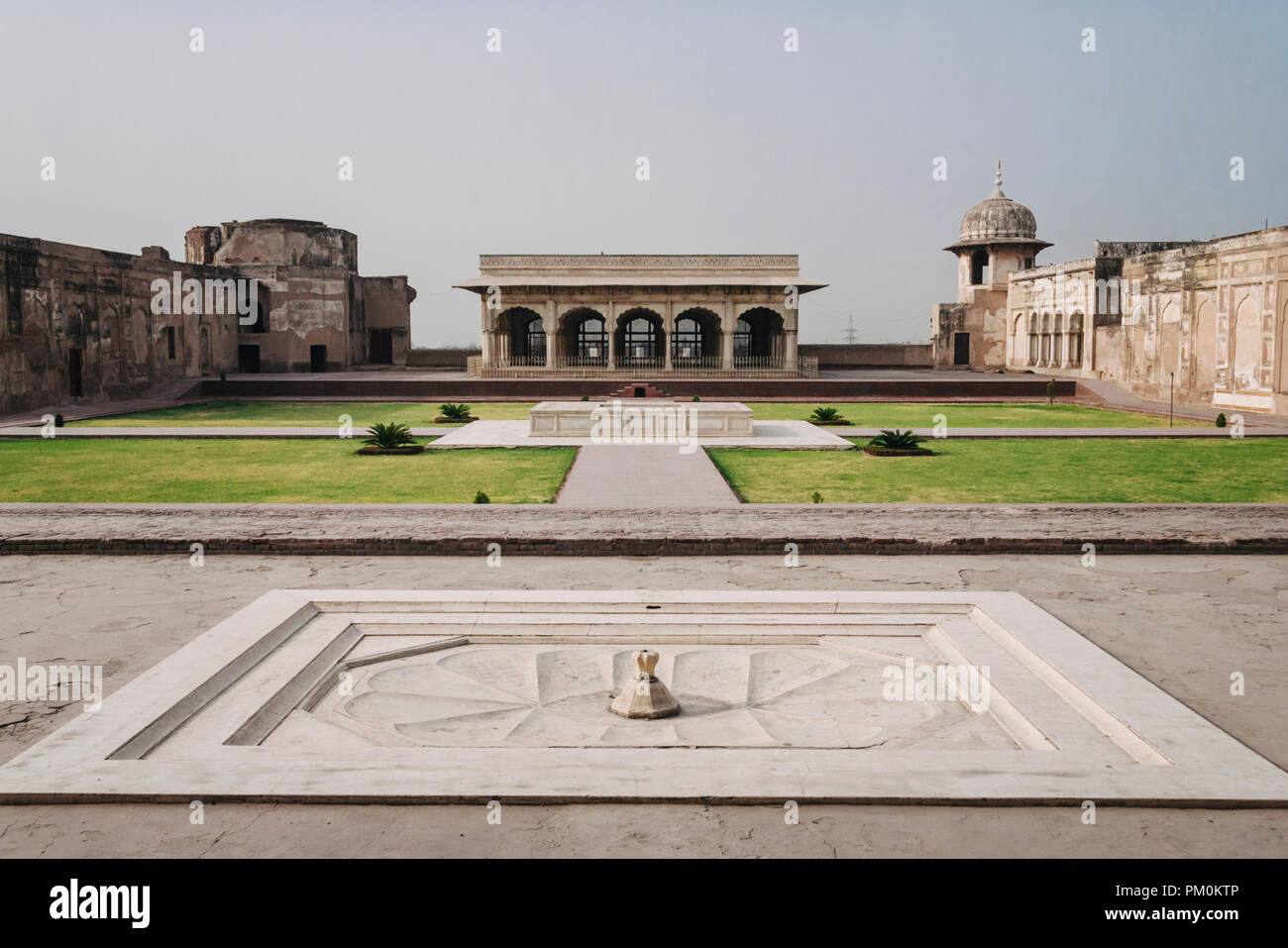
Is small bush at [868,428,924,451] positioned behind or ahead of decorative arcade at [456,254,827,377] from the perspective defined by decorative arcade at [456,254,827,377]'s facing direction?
ahead

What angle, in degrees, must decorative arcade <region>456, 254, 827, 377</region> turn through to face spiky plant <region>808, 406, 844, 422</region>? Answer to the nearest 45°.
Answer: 0° — it already faces it

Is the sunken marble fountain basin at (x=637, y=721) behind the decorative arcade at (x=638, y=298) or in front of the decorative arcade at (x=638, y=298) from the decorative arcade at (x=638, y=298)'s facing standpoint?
in front

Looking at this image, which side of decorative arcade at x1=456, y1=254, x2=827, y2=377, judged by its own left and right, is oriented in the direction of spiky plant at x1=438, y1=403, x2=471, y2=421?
front

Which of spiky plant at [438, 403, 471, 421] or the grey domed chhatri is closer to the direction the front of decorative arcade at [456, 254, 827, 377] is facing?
the spiky plant

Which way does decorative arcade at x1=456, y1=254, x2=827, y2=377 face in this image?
toward the camera

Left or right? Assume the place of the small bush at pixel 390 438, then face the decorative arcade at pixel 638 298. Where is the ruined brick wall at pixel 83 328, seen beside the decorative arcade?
left

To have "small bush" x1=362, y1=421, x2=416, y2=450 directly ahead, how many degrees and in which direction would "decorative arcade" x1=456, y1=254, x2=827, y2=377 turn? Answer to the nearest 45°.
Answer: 0° — it already faces it

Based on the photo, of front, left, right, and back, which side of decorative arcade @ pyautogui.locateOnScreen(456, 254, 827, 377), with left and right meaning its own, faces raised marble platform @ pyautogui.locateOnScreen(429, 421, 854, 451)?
front

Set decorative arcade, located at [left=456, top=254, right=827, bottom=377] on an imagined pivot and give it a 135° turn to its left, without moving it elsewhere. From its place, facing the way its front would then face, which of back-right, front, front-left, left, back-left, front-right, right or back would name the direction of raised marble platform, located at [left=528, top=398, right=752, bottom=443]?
back-right
